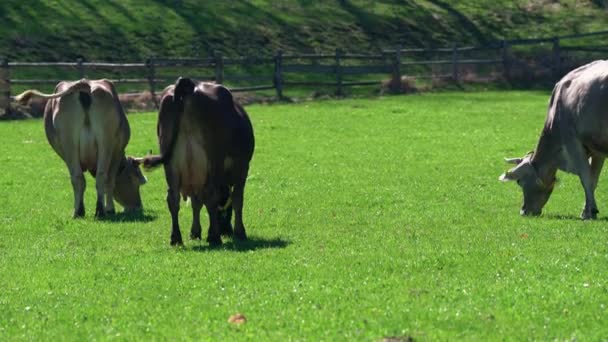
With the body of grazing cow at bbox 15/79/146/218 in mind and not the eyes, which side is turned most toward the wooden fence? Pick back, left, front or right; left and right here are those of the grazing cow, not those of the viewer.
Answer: front

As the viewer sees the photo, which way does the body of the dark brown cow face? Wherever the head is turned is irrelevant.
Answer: away from the camera

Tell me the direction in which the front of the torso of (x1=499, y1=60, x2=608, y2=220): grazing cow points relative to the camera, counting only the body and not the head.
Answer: to the viewer's left

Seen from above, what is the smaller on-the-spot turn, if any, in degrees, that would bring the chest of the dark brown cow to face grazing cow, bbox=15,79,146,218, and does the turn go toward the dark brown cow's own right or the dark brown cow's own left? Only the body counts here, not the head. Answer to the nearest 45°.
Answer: approximately 45° to the dark brown cow's own left

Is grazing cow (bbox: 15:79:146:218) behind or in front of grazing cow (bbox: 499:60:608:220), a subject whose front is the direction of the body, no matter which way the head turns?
in front

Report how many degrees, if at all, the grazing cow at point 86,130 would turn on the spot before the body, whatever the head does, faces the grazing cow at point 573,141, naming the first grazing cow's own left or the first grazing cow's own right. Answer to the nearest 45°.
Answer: approximately 90° to the first grazing cow's own right

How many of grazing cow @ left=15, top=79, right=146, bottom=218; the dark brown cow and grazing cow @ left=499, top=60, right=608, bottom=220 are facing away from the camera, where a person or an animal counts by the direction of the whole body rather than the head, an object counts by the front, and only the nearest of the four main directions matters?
2

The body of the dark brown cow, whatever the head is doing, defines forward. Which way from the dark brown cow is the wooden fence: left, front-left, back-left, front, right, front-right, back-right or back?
front

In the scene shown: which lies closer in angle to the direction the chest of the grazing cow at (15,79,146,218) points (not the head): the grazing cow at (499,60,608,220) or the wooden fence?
the wooden fence

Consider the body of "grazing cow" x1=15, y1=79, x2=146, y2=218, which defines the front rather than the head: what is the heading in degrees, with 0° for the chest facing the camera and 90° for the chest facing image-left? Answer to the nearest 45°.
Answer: approximately 180°

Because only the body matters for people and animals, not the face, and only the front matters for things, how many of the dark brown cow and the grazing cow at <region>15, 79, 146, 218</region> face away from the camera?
2

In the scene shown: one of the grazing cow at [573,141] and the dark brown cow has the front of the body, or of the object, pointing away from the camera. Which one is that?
the dark brown cow

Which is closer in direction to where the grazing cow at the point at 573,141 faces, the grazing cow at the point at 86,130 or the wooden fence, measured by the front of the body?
the grazing cow
